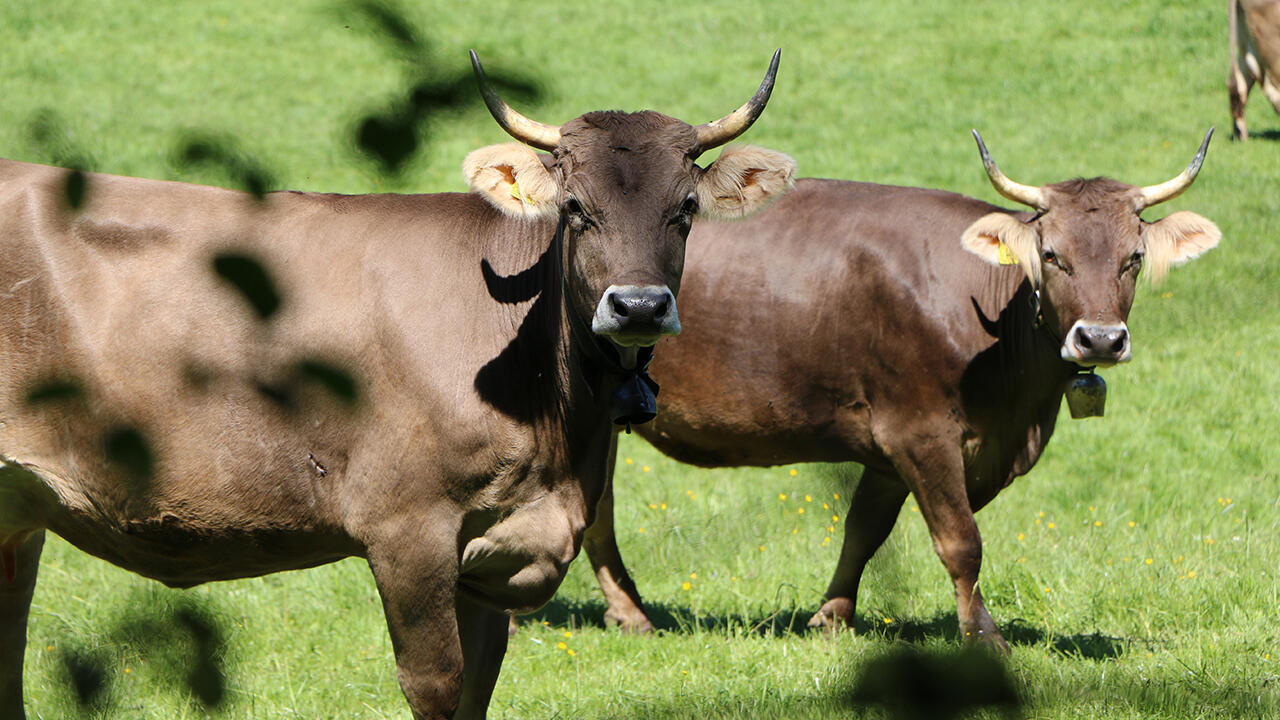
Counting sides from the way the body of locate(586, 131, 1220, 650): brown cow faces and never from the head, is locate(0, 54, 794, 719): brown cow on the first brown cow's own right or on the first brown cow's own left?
on the first brown cow's own right

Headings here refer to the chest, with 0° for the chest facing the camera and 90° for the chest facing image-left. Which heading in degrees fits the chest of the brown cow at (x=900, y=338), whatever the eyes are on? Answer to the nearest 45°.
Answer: approximately 315°

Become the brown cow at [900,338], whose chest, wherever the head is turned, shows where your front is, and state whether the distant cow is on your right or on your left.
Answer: on your left
